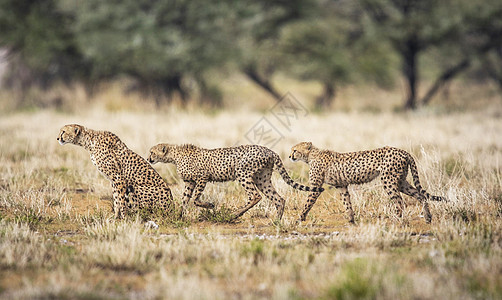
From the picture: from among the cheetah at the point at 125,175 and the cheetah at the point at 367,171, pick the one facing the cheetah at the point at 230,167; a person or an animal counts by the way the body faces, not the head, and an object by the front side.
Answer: the cheetah at the point at 367,171

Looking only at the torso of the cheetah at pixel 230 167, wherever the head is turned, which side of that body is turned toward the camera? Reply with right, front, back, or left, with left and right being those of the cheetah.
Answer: left

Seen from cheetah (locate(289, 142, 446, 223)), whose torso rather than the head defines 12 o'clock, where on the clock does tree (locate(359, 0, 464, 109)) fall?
The tree is roughly at 3 o'clock from the cheetah.

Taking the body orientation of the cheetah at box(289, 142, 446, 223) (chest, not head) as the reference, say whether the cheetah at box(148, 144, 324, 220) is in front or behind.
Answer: in front

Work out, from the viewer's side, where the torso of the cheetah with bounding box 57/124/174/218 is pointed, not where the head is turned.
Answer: to the viewer's left

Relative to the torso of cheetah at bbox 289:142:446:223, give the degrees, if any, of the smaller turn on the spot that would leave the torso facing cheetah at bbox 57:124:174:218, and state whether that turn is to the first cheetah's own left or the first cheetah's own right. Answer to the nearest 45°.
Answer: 0° — it already faces it

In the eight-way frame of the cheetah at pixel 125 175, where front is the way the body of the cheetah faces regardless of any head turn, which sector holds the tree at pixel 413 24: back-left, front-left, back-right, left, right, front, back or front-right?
back-right

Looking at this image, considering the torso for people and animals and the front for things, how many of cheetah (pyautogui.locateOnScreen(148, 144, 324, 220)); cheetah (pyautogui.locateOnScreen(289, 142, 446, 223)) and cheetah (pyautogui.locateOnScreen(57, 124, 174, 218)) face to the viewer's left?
3

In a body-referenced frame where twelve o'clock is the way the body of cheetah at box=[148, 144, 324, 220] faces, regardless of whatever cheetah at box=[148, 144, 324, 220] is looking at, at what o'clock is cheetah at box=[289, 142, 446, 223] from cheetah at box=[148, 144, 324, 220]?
cheetah at box=[289, 142, 446, 223] is roughly at 6 o'clock from cheetah at box=[148, 144, 324, 220].

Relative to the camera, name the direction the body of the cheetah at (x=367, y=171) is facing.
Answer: to the viewer's left

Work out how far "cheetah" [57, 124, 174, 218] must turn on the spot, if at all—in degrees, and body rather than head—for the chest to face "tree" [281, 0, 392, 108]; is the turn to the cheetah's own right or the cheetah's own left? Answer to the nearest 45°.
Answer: approximately 135° to the cheetah's own right
